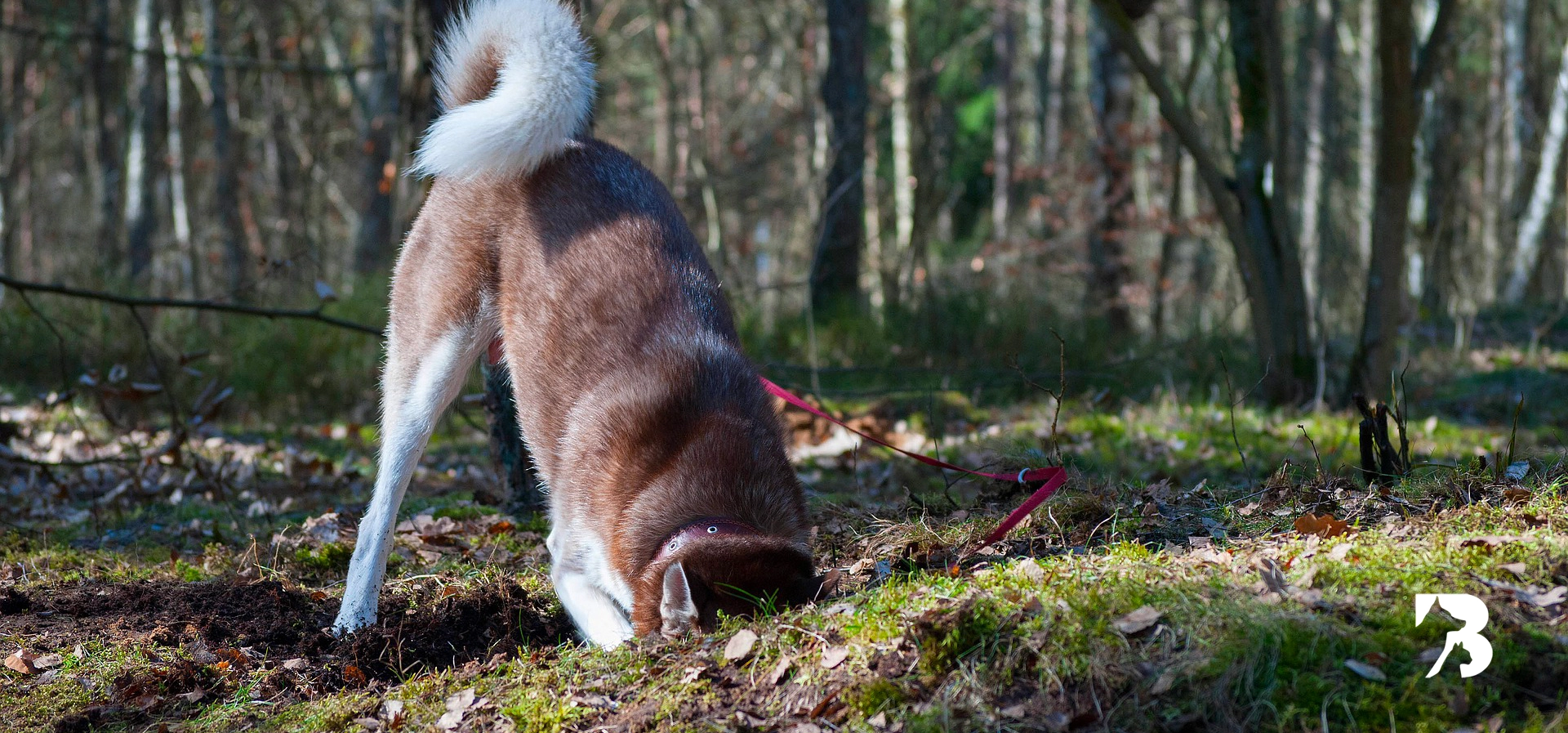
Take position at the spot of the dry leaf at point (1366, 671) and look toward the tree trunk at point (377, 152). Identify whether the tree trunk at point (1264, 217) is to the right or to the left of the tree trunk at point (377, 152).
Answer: right

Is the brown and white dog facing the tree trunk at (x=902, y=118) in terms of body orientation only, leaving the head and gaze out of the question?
no

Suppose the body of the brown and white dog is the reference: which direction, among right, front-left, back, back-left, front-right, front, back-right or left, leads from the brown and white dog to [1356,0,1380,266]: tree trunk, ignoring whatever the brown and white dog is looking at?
left

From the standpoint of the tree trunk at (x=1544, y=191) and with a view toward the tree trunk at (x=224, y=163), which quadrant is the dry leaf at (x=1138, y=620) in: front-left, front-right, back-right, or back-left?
front-left

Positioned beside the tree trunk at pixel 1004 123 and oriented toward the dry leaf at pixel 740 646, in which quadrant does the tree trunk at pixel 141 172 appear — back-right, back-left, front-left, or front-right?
front-right

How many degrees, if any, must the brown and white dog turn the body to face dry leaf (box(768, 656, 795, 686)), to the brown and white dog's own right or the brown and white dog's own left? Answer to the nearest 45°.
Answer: approximately 45° to the brown and white dog's own right

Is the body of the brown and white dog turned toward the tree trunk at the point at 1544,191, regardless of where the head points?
no

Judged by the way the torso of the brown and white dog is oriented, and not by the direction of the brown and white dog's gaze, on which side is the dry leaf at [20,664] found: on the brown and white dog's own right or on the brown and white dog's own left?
on the brown and white dog's own right

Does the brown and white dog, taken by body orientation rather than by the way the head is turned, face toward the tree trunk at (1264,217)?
no

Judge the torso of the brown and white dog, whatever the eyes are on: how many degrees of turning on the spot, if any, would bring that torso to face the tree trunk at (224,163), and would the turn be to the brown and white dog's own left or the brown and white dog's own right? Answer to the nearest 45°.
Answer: approximately 135° to the brown and white dog's own left

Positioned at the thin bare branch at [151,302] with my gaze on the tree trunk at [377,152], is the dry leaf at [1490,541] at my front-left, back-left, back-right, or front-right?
back-right

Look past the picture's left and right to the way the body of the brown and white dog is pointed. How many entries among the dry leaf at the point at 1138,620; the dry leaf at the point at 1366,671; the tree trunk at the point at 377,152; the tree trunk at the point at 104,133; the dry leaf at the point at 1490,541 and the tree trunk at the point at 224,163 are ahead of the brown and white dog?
3

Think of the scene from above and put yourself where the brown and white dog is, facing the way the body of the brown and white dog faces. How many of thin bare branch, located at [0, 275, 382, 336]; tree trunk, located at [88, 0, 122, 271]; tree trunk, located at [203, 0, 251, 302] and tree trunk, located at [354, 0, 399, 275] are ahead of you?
0

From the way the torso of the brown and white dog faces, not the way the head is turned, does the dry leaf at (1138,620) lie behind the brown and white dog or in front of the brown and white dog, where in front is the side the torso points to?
in front

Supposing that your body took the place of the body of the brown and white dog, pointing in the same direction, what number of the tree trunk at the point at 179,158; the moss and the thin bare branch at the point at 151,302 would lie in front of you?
0

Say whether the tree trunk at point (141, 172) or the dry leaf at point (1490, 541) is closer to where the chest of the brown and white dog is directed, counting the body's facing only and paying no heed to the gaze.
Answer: the dry leaf

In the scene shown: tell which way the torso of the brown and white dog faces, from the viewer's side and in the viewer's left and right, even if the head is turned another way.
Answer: facing the viewer and to the right of the viewer
